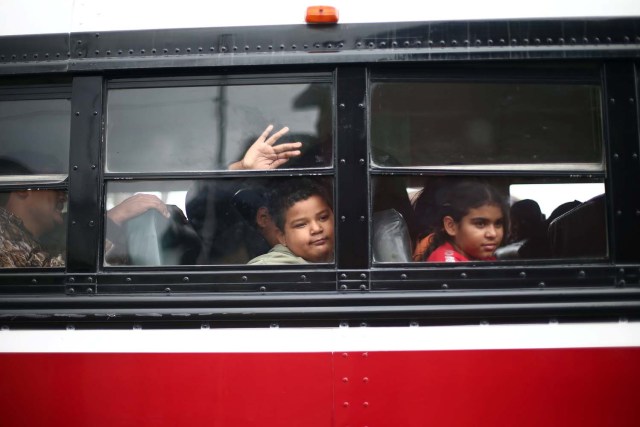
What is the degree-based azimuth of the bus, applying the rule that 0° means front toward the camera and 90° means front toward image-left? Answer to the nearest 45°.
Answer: approximately 270°

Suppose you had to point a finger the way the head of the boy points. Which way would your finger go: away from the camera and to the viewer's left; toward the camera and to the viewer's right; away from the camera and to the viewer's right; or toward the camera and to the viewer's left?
toward the camera and to the viewer's right
